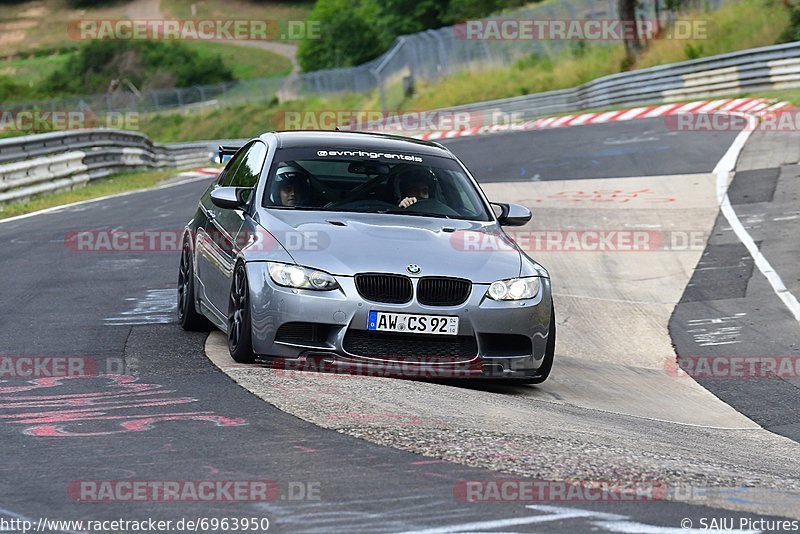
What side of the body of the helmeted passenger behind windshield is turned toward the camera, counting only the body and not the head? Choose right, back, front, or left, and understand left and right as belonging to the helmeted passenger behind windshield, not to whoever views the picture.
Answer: front

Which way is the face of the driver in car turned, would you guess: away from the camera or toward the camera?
toward the camera

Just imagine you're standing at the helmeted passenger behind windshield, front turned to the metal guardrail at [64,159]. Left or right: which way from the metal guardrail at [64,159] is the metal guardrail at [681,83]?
right

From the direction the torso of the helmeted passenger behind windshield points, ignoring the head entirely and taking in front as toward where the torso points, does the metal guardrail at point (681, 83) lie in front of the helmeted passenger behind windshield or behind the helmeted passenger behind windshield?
behind
